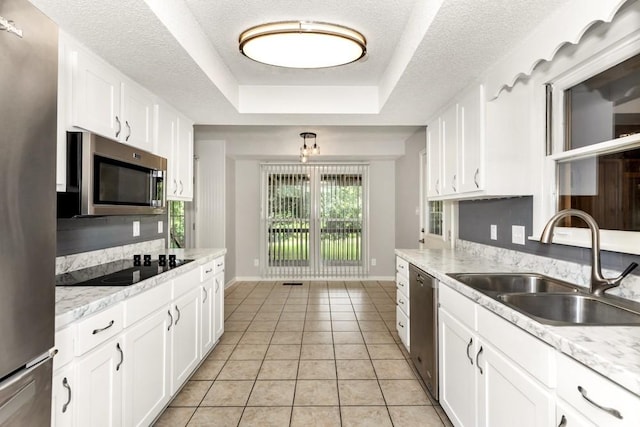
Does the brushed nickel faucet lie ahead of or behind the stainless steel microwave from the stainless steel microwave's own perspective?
ahead

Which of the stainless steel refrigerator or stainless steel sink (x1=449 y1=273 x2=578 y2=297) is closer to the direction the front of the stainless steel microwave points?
the stainless steel sink

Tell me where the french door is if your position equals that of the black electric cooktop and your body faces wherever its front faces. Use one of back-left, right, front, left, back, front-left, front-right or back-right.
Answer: left

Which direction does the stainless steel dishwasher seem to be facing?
to the viewer's left

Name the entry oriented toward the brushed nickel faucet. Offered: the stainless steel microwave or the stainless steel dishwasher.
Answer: the stainless steel microwave

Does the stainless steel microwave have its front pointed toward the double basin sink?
yes

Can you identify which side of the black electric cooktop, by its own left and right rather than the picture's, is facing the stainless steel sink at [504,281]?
front

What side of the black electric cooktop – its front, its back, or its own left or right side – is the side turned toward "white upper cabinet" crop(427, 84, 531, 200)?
front

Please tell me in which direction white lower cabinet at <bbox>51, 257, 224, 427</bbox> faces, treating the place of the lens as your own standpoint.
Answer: facing the viewer and to the right of the viewer

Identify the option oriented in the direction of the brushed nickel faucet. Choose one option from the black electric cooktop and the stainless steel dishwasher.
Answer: the black electric cooktop

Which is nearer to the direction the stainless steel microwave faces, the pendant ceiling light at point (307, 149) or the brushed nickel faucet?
the brushed nickel faucet

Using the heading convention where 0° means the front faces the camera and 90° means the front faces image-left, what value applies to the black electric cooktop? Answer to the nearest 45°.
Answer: approximately 315°

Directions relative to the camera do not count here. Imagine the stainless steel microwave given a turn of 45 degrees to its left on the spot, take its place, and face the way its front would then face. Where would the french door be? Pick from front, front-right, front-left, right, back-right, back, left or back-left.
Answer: front-left

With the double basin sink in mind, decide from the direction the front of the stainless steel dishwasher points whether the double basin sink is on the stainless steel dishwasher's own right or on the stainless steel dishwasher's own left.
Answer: on the stainless steel dishwasher's own left

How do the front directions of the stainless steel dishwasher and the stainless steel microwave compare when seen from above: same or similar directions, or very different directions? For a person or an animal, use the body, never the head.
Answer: very different directions
